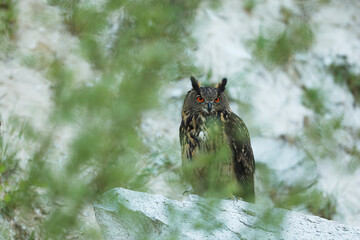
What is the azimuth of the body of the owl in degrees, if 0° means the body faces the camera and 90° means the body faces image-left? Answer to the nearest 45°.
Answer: approximately 45°
